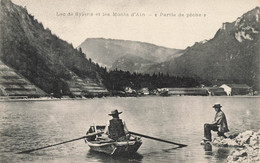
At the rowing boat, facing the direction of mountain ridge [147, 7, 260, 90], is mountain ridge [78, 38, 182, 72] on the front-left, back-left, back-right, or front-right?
front-left

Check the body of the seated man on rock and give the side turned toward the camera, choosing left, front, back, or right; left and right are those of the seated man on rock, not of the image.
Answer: left

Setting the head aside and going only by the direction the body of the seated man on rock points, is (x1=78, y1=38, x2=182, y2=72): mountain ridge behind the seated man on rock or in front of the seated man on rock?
in front

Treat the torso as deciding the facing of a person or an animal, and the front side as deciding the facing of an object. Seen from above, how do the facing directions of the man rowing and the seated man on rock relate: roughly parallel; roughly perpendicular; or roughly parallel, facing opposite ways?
roughly perpendicular

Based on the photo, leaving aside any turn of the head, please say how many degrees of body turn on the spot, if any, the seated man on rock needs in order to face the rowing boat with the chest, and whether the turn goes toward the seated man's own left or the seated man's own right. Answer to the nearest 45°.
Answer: approximately 45° to the seated man's own left
